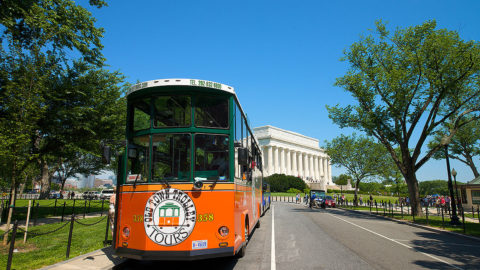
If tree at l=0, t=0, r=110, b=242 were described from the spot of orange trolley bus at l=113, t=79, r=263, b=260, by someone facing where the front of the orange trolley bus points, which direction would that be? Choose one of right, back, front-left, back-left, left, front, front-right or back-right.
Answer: back-right

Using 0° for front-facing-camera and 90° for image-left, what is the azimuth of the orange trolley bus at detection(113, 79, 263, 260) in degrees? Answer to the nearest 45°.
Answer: approximately 0°

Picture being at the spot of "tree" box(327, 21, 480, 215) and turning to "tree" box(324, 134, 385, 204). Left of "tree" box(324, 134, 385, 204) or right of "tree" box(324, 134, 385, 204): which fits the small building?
right

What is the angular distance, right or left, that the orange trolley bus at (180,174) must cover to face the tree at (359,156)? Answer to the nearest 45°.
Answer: approximately 135° to its left

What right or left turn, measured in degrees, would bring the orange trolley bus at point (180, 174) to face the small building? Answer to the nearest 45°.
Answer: approximately 135° to its left

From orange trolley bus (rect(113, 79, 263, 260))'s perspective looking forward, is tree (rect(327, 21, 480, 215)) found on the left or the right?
on its left
